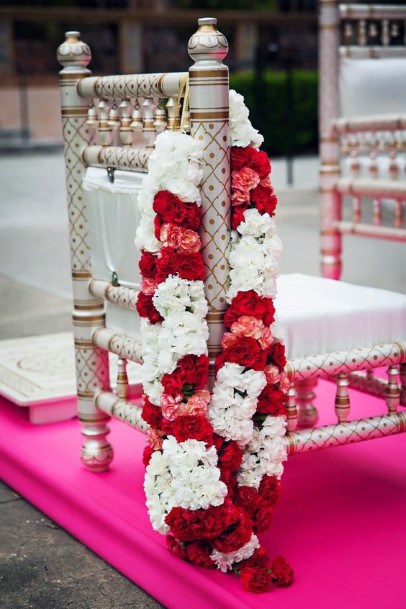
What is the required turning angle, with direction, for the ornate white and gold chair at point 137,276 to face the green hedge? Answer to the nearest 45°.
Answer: approximately 45° to its left

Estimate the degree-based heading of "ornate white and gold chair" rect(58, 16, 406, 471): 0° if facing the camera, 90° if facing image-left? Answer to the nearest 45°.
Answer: approximately 225°

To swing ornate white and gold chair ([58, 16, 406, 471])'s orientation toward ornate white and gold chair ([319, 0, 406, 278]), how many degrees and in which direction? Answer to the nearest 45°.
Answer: approximately 45° to its left
